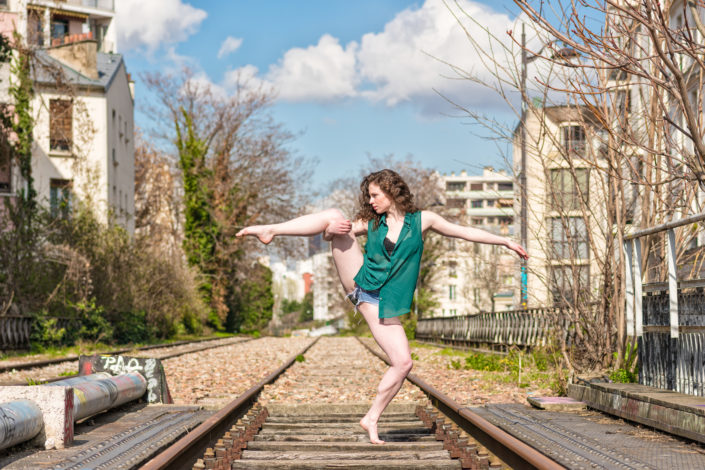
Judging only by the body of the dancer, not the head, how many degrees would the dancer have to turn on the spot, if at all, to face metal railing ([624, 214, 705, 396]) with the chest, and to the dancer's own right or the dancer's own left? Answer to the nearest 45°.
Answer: approximately 135° to the dancer's own left

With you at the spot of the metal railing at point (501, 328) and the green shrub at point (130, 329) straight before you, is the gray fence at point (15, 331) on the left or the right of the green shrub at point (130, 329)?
left

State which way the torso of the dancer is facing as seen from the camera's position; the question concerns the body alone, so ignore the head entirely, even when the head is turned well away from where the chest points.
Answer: toward the camera

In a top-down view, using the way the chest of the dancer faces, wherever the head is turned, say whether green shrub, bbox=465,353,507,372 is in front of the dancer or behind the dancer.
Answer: behind

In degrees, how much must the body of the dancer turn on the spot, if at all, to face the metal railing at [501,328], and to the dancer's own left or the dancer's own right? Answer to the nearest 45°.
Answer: approximately 180°

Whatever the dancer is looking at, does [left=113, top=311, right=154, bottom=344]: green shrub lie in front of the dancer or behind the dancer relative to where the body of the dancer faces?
behind

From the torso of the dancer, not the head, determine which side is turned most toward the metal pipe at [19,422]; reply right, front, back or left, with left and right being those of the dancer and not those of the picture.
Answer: right

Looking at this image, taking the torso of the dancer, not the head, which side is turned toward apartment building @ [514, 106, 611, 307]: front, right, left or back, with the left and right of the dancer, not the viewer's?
back

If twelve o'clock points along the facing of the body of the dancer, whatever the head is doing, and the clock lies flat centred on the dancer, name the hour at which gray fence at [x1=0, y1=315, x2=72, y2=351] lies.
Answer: The gray fence is roughly at 5 o'clock from the dancer.
